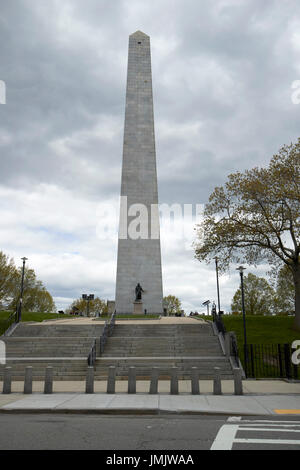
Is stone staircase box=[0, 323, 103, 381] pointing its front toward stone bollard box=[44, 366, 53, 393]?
yes

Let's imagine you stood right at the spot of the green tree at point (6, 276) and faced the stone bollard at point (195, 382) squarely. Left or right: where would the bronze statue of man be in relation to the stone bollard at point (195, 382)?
left

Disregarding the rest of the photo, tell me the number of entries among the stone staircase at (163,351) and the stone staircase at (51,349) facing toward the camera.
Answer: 2

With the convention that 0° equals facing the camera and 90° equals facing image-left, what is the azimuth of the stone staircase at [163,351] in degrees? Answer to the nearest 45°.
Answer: approximately 0°

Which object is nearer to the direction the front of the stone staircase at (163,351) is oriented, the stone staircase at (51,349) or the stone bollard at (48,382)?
the stone bollard

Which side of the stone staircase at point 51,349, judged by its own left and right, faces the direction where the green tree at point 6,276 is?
back

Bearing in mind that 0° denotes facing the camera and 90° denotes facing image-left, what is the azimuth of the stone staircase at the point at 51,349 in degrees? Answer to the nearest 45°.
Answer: approximately 0°

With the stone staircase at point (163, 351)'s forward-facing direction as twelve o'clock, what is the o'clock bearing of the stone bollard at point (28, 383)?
The stone bollard is roughly at 1 o'clock from the stone staircase.

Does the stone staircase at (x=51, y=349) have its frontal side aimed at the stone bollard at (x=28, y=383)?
yes
